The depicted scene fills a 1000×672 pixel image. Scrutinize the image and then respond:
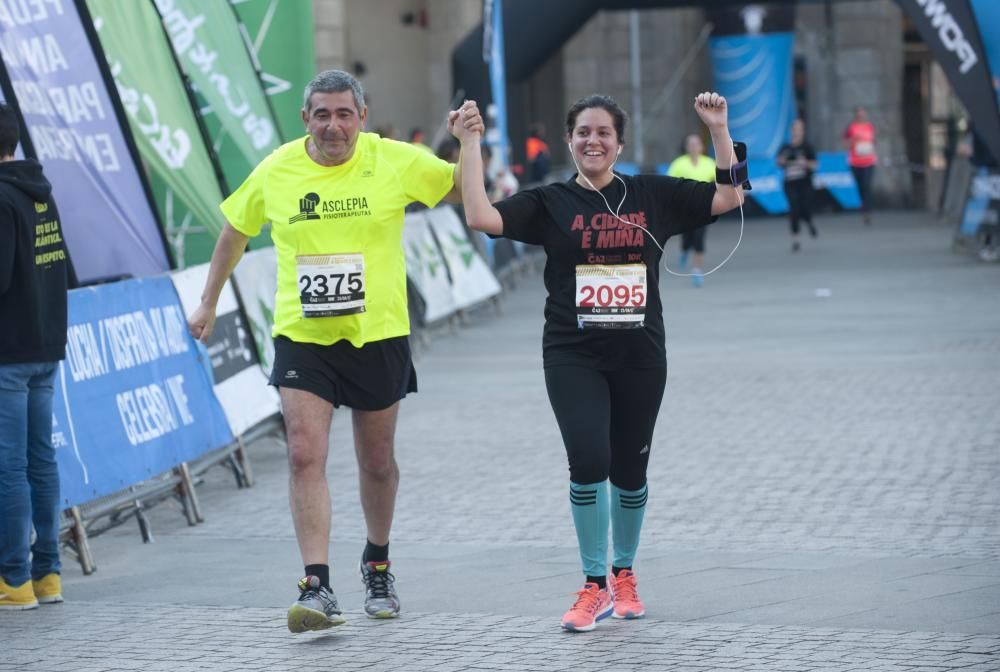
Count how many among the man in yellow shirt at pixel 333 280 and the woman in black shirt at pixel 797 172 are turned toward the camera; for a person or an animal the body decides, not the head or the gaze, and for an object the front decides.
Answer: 2

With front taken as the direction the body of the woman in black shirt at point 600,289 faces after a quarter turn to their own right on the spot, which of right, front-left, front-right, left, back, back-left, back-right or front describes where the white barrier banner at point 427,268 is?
right

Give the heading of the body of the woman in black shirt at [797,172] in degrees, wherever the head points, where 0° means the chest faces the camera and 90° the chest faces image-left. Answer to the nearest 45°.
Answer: approximately 0°

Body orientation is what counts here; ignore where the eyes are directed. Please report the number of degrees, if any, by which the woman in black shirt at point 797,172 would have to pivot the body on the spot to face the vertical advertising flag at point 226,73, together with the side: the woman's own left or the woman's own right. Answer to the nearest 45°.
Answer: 0° — they already face it

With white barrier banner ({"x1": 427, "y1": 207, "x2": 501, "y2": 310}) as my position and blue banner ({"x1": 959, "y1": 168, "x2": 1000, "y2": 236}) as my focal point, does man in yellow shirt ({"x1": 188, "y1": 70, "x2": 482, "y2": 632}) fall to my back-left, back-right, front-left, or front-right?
back-right

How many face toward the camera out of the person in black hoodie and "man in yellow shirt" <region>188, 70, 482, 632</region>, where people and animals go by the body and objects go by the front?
1

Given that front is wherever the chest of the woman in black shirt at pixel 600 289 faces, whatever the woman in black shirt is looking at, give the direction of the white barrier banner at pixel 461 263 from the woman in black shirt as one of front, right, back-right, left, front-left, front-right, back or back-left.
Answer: back

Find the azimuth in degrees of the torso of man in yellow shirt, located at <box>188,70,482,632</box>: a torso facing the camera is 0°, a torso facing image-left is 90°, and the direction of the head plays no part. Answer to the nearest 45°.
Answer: approximately 0°
